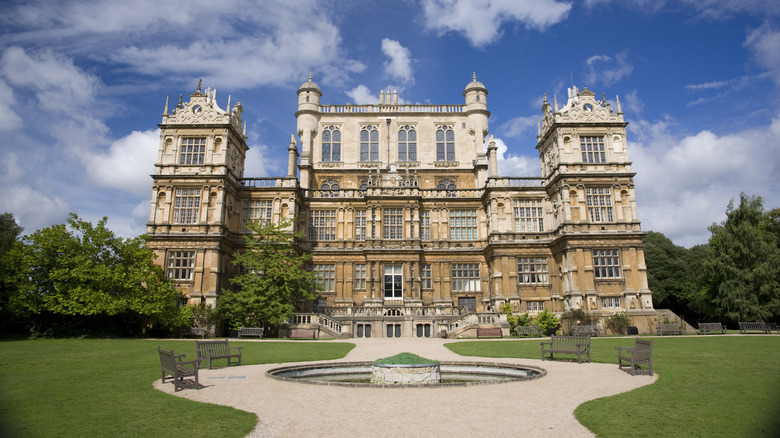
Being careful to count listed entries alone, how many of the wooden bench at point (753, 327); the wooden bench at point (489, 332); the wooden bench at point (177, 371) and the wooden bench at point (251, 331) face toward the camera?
3

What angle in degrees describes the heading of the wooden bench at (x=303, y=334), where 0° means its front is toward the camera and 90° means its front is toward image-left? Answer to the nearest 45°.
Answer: approximately 0°

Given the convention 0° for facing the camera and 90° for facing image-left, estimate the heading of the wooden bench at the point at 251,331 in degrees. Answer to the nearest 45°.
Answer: approximately 0°

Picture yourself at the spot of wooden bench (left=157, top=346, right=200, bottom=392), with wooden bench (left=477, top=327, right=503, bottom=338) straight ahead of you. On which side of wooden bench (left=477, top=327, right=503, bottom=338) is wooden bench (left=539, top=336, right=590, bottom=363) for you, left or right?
right

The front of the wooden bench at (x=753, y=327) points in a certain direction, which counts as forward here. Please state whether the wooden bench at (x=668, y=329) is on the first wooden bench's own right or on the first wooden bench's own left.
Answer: on the first wooden bench's own right

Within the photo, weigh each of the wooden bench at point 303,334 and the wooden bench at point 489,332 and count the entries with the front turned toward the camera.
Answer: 2
